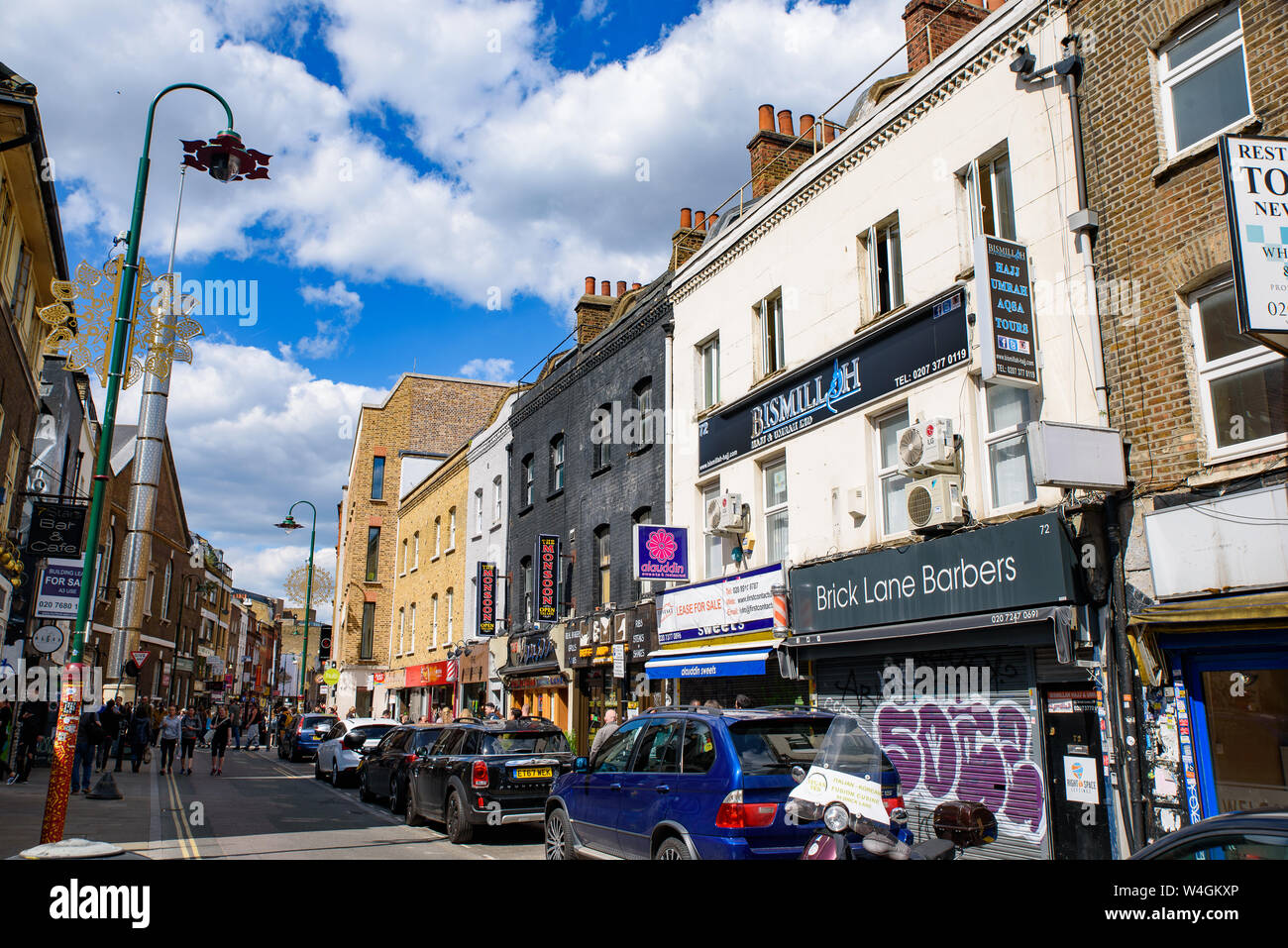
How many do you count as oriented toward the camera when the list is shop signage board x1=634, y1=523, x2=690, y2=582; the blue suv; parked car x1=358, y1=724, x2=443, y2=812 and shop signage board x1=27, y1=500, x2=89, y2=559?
2

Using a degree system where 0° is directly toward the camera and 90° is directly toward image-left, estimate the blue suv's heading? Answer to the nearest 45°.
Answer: approximately 135°

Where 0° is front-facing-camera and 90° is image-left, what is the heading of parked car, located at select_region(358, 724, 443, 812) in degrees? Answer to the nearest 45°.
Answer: approximately 135°

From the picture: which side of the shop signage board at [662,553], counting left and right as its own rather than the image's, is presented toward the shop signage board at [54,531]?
right

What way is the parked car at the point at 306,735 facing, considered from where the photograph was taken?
facing away from the viewer and to the left of the viewer

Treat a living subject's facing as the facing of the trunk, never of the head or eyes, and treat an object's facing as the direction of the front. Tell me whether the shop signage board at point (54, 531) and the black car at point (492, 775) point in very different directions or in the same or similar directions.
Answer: very different directions
